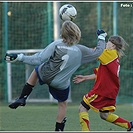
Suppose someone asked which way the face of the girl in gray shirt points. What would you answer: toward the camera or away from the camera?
away from the camera

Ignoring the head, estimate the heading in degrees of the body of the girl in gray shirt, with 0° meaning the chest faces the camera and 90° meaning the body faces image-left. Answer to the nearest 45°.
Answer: approximately 180°
